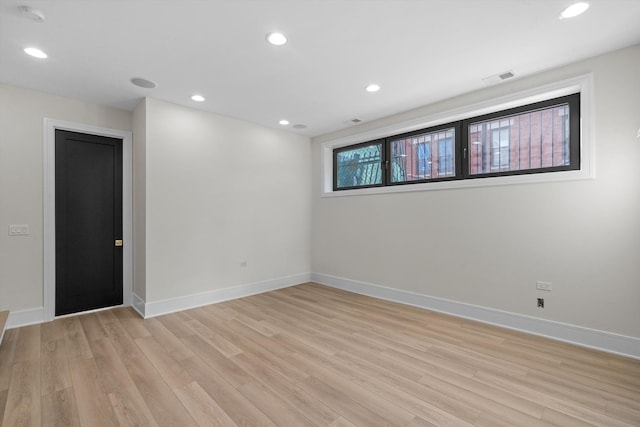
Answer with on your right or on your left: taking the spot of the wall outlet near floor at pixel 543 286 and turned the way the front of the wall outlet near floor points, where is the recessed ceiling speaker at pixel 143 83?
on your right

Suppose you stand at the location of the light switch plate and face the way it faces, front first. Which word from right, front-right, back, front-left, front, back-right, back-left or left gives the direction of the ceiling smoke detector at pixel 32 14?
front

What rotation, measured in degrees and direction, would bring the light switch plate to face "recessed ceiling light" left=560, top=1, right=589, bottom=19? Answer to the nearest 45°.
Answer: approximately 45° to its left

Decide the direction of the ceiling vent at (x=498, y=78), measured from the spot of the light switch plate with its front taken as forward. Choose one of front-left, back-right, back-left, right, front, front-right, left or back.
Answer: front-left

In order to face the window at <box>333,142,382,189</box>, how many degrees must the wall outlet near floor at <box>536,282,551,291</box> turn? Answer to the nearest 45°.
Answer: approximately 90° to its right

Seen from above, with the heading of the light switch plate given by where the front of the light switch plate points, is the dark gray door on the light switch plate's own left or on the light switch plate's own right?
on the light switch plate's own left

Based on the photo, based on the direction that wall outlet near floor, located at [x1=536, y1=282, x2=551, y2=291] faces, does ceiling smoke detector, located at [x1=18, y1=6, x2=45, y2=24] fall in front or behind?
in front

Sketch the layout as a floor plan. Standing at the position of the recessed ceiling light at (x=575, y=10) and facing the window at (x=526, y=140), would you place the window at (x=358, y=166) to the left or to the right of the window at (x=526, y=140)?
left

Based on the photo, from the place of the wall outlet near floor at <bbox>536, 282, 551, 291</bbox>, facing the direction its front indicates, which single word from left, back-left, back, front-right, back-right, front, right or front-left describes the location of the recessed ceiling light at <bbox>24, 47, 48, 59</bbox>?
front-right

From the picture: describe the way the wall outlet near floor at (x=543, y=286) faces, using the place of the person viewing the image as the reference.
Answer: facing the viewer

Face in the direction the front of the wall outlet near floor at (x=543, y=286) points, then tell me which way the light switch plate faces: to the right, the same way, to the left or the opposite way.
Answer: to the left
